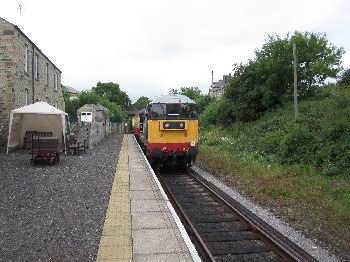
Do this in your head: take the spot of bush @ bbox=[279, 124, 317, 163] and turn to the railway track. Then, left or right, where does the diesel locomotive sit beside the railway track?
right

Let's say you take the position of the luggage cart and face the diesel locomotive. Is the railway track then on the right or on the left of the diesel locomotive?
right

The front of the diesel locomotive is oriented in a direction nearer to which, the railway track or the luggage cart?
the railway track

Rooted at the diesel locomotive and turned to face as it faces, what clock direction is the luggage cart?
The luggage cart is roughly at 3 o'clock from the diesel locomotive.

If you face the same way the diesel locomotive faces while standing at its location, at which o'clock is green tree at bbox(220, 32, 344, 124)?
The green tree is roughly at 7 o'clock from the diesel locomotive.

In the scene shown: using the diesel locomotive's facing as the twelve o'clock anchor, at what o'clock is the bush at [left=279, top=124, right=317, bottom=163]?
The bush is roughly at 9 o'clock from the diesel locomotive.

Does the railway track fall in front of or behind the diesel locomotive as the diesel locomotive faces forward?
in front

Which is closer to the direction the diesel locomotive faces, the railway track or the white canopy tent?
the railway track

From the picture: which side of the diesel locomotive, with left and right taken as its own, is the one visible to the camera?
front

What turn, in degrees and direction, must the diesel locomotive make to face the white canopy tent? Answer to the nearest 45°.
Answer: approximately 135° to its right
